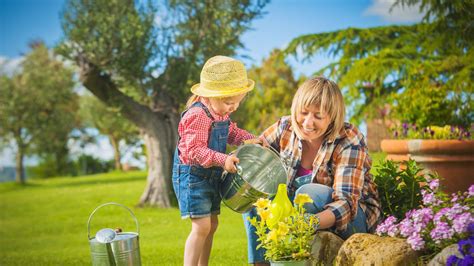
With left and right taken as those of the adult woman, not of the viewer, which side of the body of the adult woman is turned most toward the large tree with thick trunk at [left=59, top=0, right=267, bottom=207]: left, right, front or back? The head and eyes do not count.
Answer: right

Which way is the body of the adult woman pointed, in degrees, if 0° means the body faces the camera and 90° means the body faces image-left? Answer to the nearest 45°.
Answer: approximately 45°

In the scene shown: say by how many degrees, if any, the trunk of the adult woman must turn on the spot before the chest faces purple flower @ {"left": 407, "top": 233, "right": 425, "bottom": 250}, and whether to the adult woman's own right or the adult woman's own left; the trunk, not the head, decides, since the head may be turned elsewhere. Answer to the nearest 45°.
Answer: approximately 90° to the adult woman's own left

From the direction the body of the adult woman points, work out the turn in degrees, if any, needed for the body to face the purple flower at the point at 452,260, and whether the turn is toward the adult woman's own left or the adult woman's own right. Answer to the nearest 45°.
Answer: approximately 90° to the adult woman's own left

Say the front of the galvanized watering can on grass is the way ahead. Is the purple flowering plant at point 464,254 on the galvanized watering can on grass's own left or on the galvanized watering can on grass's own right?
on the galvanized watering can on grass's own left

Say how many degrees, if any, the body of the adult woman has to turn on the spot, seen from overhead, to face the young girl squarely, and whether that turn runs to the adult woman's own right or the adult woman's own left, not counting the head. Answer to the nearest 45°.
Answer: approximately 45° to the adult woman's own right

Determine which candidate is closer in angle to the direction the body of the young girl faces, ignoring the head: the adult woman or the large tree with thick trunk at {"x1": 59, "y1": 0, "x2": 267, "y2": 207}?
the adult woman

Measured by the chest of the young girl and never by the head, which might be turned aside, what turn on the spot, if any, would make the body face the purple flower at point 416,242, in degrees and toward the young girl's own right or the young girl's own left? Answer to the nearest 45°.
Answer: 0° — they already face it

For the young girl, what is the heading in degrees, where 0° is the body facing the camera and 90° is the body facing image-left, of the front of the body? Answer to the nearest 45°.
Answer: approximately 315°

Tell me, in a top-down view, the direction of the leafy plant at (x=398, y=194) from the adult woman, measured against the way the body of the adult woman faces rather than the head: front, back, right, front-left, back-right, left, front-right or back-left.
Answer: back

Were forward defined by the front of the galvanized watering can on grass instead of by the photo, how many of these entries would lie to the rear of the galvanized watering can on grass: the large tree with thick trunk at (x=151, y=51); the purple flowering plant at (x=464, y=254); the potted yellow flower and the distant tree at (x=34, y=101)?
2

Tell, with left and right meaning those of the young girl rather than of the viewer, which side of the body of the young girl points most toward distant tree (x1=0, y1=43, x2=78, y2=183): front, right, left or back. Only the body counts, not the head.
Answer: back
